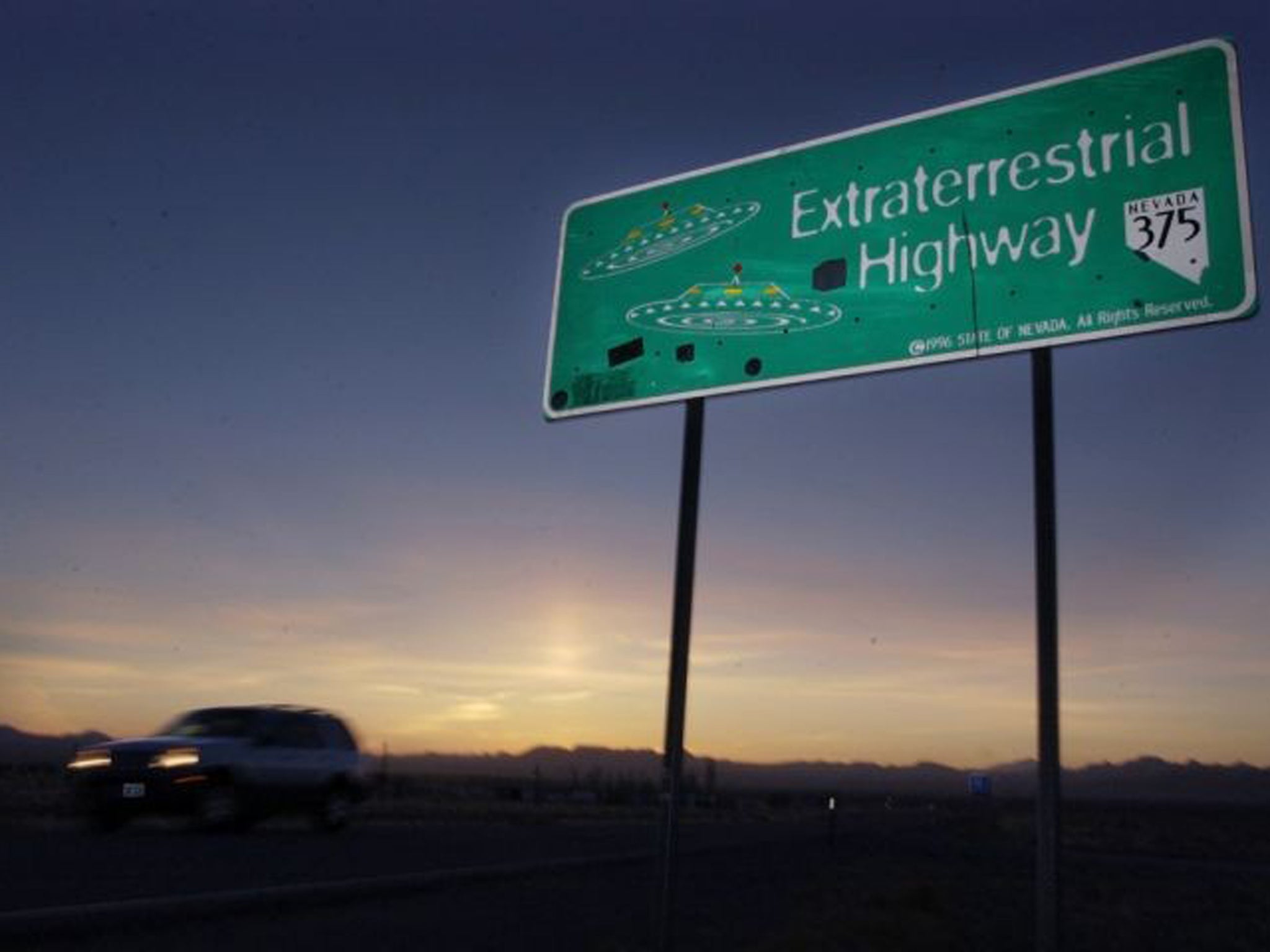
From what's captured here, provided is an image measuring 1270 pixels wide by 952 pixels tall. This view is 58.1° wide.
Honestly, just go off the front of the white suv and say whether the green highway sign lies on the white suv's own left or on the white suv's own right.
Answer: on the white suv's own left

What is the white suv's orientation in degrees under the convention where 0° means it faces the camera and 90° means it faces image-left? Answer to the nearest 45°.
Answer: approximately 45°
